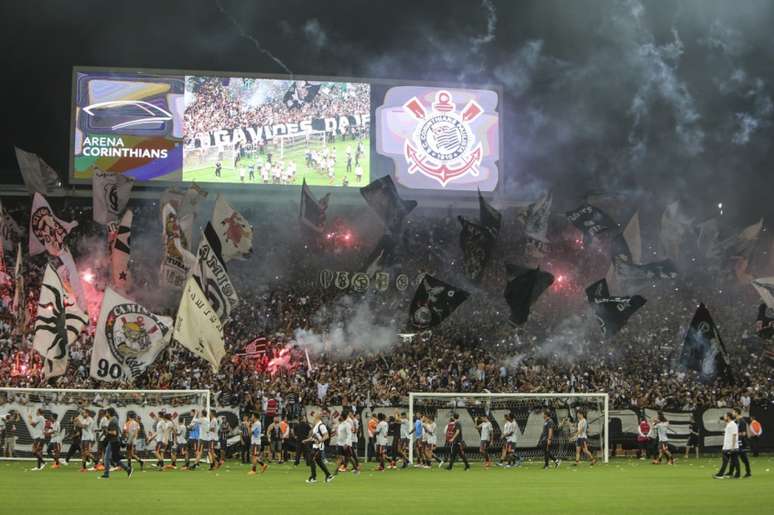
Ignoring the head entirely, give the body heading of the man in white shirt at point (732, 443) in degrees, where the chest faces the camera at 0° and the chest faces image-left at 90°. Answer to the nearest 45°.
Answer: approximately 90°

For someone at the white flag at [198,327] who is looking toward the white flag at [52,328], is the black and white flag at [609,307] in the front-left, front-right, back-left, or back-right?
back-right

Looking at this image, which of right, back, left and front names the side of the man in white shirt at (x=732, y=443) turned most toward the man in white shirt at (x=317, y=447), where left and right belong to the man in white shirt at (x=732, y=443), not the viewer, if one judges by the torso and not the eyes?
front

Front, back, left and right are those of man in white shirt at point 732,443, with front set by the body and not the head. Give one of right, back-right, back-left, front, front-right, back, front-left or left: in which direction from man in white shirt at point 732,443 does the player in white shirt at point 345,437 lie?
front

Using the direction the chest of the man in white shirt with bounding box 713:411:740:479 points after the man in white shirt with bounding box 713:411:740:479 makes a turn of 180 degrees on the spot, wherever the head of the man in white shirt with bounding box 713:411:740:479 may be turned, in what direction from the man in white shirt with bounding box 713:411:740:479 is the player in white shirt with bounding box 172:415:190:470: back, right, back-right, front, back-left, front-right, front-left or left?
back

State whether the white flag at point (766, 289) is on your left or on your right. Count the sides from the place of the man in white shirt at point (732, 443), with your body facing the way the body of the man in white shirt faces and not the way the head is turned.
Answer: on your right

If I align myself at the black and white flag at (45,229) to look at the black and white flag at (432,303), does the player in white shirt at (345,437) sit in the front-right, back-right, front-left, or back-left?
front-right

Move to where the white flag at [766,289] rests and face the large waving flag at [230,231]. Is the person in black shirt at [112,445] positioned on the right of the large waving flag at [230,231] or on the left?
left
